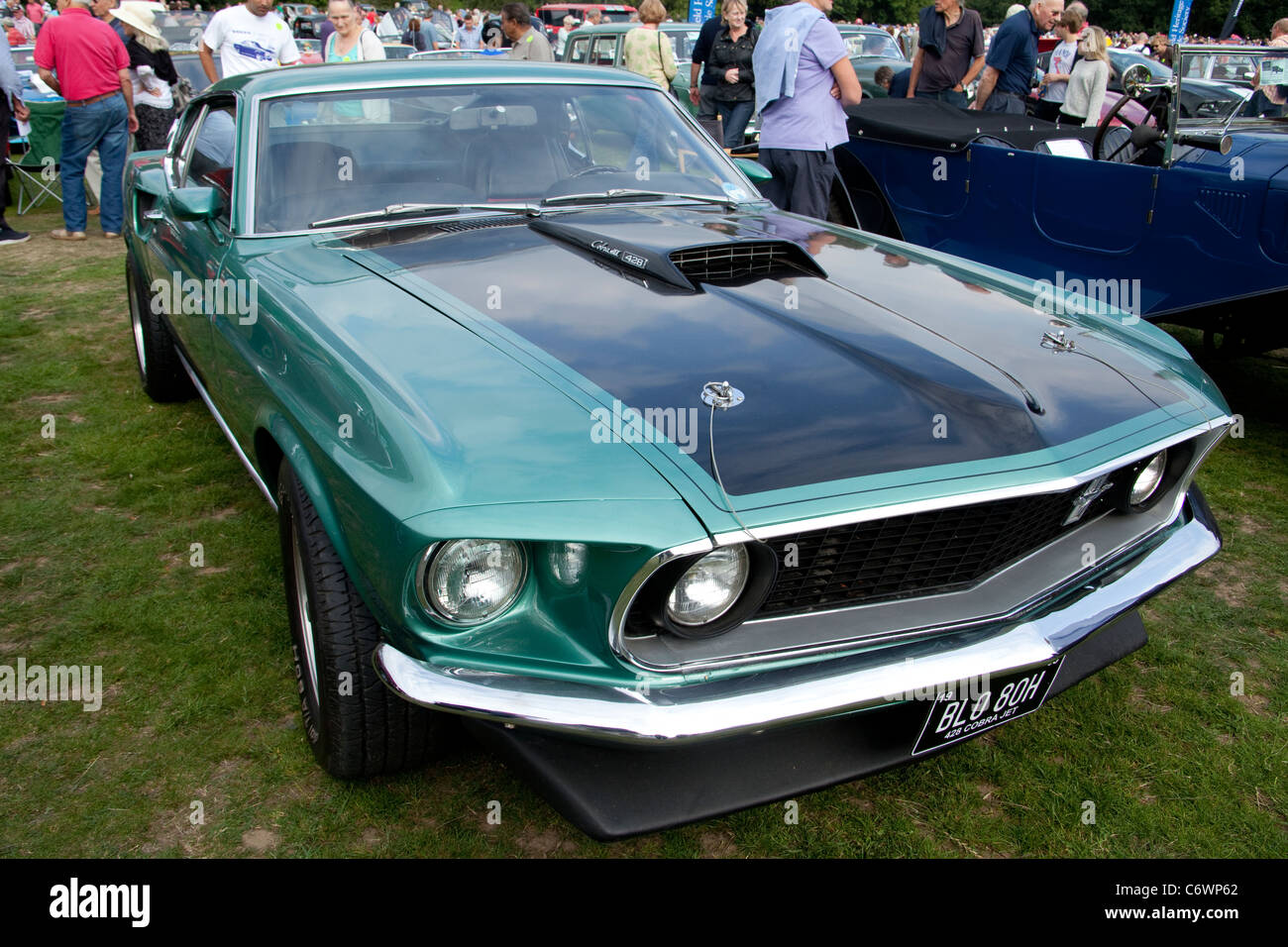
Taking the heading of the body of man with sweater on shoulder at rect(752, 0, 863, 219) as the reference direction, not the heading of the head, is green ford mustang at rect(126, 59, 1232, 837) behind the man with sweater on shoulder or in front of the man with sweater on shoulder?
behind

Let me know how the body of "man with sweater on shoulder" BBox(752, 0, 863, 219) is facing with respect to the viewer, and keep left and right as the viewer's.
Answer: facing away from the viewer and to the right of the viewer

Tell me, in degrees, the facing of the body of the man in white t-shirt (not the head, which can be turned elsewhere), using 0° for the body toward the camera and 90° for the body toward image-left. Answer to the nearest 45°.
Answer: approximately 0°

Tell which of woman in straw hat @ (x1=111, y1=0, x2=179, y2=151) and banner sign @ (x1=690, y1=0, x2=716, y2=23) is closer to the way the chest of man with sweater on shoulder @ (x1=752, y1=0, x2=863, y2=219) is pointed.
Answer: the banner sign

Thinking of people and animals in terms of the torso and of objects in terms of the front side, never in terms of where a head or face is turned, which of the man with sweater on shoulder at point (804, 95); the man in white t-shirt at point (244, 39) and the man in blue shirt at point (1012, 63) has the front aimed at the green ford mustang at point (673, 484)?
the man in white t-shirt

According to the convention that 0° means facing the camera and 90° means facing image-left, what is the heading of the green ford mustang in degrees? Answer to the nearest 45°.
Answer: approximately 315°

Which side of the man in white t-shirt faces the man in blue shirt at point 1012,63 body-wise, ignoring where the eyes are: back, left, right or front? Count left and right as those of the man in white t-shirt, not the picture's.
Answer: left
